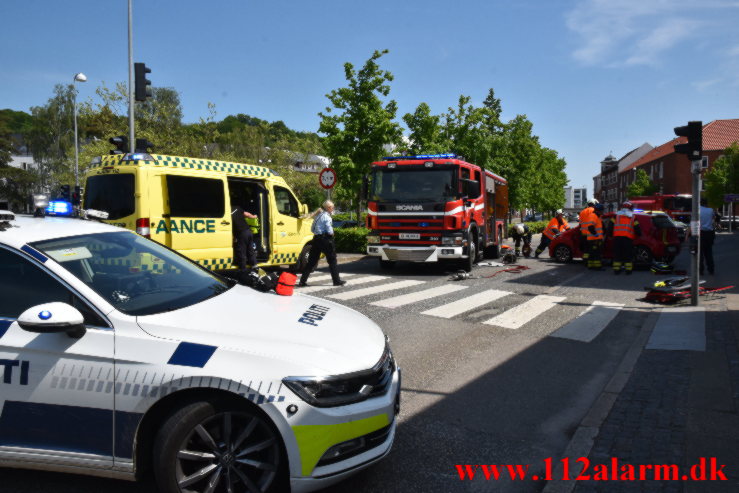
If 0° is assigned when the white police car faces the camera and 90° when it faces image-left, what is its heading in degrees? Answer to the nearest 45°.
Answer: approximately 315°

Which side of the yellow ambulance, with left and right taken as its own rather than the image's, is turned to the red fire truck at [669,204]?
front

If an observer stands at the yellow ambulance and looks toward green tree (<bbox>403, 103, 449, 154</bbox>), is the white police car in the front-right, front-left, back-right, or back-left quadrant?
back-right
